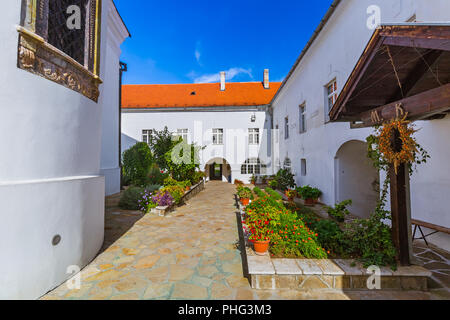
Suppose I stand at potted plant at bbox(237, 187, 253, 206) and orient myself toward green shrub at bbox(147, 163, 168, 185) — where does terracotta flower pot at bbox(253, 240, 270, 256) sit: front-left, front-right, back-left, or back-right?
back-left

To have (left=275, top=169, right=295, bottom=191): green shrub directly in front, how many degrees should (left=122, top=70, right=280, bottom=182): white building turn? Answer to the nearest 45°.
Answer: approximately 45° to its left

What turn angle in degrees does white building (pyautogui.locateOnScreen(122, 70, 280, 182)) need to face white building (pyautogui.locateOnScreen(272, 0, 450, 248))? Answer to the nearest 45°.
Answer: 0° — it already faces it

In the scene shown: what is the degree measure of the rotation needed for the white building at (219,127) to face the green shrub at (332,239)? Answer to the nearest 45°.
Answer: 0° — it already faces it

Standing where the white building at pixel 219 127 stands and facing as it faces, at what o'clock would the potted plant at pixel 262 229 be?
The potted plant is roughly at 12 o'clock from the white building.

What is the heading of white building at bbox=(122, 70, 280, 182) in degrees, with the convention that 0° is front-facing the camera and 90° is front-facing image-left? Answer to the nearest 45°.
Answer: approximately 0°

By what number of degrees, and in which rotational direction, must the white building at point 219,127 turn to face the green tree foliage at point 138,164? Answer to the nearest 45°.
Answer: approximately 45° to its right
